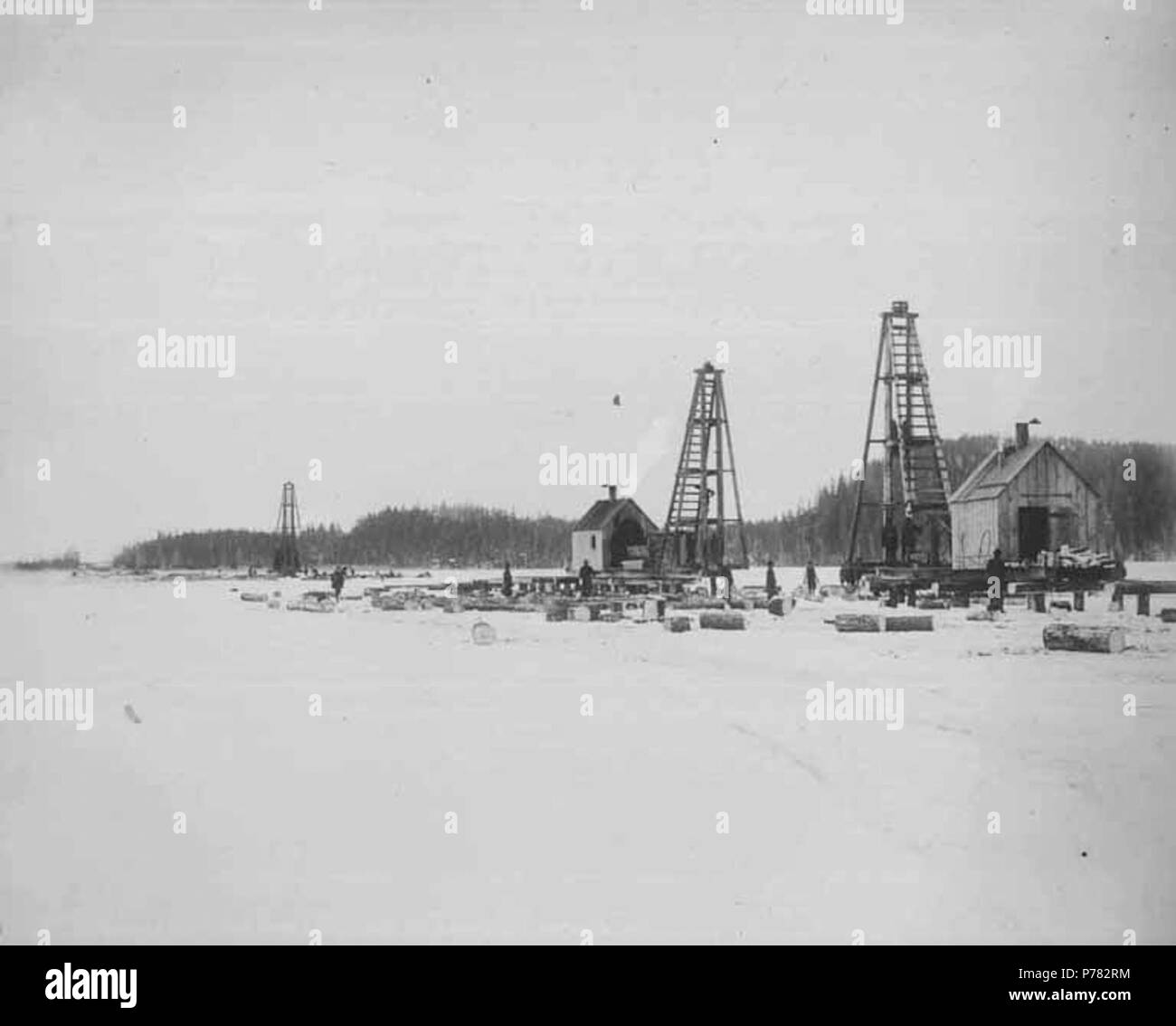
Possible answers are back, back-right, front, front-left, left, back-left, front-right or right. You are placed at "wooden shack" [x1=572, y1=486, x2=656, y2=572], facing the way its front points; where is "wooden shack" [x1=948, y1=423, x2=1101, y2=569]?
front-left

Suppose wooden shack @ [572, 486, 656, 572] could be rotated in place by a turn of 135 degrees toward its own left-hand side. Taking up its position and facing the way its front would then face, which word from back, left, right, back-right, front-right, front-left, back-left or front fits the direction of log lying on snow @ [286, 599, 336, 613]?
left

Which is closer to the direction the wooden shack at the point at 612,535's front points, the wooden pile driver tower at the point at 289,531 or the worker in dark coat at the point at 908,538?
the worker in dark coat

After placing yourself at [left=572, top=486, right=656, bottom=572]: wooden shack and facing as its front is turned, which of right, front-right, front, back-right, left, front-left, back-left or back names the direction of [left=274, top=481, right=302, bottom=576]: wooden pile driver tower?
back-right

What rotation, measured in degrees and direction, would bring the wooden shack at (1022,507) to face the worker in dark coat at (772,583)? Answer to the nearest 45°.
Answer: approximately 135° to its right

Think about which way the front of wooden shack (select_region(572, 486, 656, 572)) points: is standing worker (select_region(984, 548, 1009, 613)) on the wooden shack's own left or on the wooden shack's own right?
on the wooden shack's own left

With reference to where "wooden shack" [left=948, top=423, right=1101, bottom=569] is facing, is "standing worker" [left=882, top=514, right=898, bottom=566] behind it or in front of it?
behind

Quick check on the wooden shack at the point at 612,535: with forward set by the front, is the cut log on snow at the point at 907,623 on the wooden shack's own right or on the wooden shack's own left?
on the wooden shack's own left
